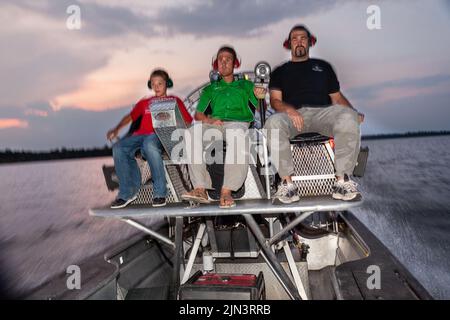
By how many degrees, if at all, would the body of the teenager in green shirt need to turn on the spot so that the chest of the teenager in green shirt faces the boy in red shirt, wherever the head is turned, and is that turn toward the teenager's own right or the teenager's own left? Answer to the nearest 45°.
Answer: approximately 90° to the teenager's own right

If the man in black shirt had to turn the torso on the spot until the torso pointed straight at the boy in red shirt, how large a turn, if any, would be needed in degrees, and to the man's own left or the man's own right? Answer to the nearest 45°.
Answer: approximately 90° to the man's own right

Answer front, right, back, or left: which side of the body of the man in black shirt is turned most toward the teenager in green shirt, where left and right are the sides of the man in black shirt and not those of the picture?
right

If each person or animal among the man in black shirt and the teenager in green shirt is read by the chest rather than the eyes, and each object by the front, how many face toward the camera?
2

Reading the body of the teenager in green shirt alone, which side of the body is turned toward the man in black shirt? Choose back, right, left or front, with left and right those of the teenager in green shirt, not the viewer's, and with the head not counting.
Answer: left

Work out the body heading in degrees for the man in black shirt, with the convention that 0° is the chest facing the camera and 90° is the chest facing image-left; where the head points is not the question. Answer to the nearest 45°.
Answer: approximately 0°
